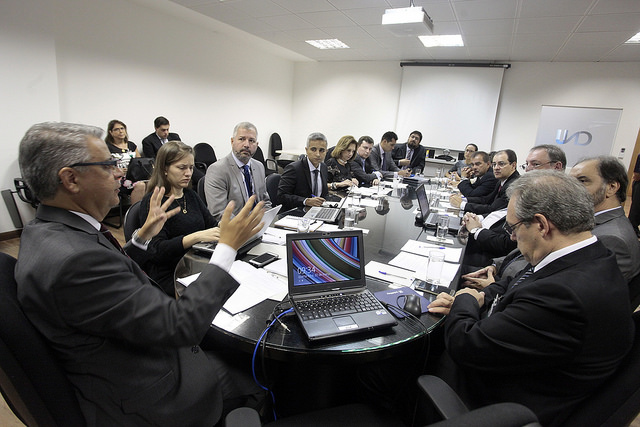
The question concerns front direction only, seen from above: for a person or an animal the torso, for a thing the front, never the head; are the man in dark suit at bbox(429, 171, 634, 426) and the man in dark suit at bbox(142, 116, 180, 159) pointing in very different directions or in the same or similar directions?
very different directions

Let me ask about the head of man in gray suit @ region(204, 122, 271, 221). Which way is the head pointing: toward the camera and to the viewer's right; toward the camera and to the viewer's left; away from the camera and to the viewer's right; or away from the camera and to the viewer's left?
toward the camera and to the viewer's right

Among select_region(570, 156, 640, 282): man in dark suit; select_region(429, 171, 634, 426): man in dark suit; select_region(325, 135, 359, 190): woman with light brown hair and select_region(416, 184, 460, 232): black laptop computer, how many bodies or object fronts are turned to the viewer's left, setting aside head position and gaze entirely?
2

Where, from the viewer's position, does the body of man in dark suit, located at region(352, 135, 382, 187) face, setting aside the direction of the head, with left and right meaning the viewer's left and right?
facing the viewer and to the right of the viewer

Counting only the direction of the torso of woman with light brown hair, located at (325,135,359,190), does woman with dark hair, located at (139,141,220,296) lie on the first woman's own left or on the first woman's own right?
on the first woman's own right

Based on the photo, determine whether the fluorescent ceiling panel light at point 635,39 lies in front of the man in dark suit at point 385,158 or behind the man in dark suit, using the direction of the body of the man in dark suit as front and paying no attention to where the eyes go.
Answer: in front

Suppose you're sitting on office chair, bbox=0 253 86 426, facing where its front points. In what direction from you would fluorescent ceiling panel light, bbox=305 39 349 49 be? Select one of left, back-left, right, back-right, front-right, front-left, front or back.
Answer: front-left

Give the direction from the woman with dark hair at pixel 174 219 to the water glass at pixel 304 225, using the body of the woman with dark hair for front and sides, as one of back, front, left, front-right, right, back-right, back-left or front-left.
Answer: front-left

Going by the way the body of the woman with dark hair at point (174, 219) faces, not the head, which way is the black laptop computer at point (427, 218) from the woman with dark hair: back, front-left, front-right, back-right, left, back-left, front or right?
front-left

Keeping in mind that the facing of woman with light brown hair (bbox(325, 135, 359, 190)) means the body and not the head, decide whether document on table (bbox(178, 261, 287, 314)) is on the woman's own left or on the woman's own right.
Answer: on the woman's own right

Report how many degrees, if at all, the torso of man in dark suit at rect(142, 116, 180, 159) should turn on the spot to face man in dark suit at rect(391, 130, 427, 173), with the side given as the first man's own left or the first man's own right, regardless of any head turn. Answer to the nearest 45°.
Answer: approximately 45° to the first man's own left

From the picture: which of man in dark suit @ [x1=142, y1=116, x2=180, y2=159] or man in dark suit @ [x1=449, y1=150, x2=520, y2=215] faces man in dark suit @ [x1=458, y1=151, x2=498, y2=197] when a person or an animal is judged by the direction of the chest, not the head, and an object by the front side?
man in dark suit @ [x1=142, y1=116, x2=180, y2=159]

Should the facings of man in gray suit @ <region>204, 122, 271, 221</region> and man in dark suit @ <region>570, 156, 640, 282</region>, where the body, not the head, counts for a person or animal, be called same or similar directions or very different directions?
very different directions

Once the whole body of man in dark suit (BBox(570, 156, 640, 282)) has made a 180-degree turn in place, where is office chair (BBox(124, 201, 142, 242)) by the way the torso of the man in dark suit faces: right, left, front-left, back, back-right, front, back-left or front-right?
back-right

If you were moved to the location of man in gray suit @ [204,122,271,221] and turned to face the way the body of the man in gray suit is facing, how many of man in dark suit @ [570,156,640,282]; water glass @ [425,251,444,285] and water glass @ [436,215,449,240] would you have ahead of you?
3

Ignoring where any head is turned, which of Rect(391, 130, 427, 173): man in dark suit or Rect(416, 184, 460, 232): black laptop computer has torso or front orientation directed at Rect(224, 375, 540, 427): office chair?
the man in dark suit

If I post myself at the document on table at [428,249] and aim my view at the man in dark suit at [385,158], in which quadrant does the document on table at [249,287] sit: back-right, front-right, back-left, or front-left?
back-left

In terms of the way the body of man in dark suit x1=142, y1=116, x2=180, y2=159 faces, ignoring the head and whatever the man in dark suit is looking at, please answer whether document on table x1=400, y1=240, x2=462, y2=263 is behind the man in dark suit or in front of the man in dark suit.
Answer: in front
